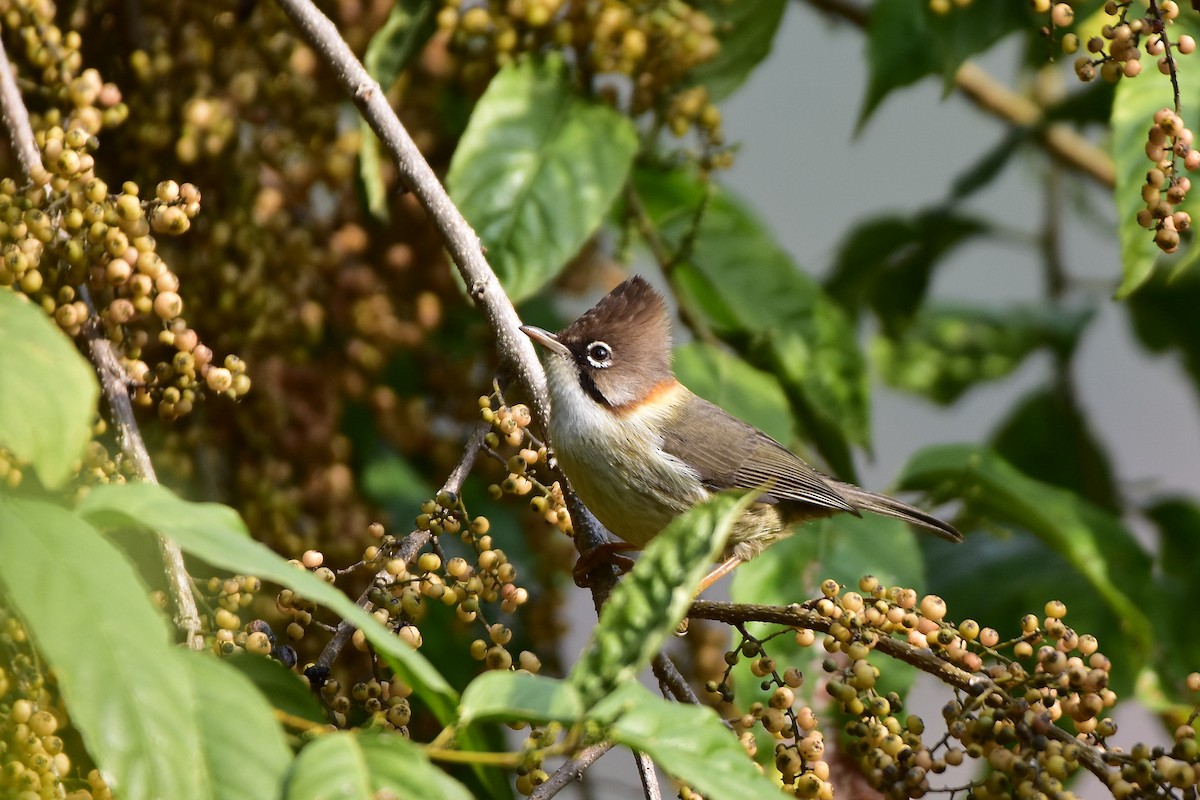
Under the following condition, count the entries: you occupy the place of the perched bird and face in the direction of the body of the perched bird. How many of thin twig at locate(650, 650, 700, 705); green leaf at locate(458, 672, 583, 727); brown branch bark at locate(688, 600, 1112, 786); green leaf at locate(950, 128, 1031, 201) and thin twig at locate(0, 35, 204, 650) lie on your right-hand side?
1

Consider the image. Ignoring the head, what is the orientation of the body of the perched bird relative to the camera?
to the viewer's left

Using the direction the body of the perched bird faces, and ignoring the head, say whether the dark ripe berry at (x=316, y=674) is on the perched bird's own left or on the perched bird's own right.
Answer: on the perched bird's own left

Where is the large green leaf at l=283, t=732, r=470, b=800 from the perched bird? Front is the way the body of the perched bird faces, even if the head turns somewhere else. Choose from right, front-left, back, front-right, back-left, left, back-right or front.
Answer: left

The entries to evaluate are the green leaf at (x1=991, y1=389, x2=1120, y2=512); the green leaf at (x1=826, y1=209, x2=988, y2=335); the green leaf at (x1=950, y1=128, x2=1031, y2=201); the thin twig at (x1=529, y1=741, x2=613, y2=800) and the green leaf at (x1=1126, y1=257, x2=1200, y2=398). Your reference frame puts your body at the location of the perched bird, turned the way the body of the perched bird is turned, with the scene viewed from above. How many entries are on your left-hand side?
1

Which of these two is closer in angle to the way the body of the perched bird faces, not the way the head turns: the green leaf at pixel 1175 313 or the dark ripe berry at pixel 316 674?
the dark ripe berry
